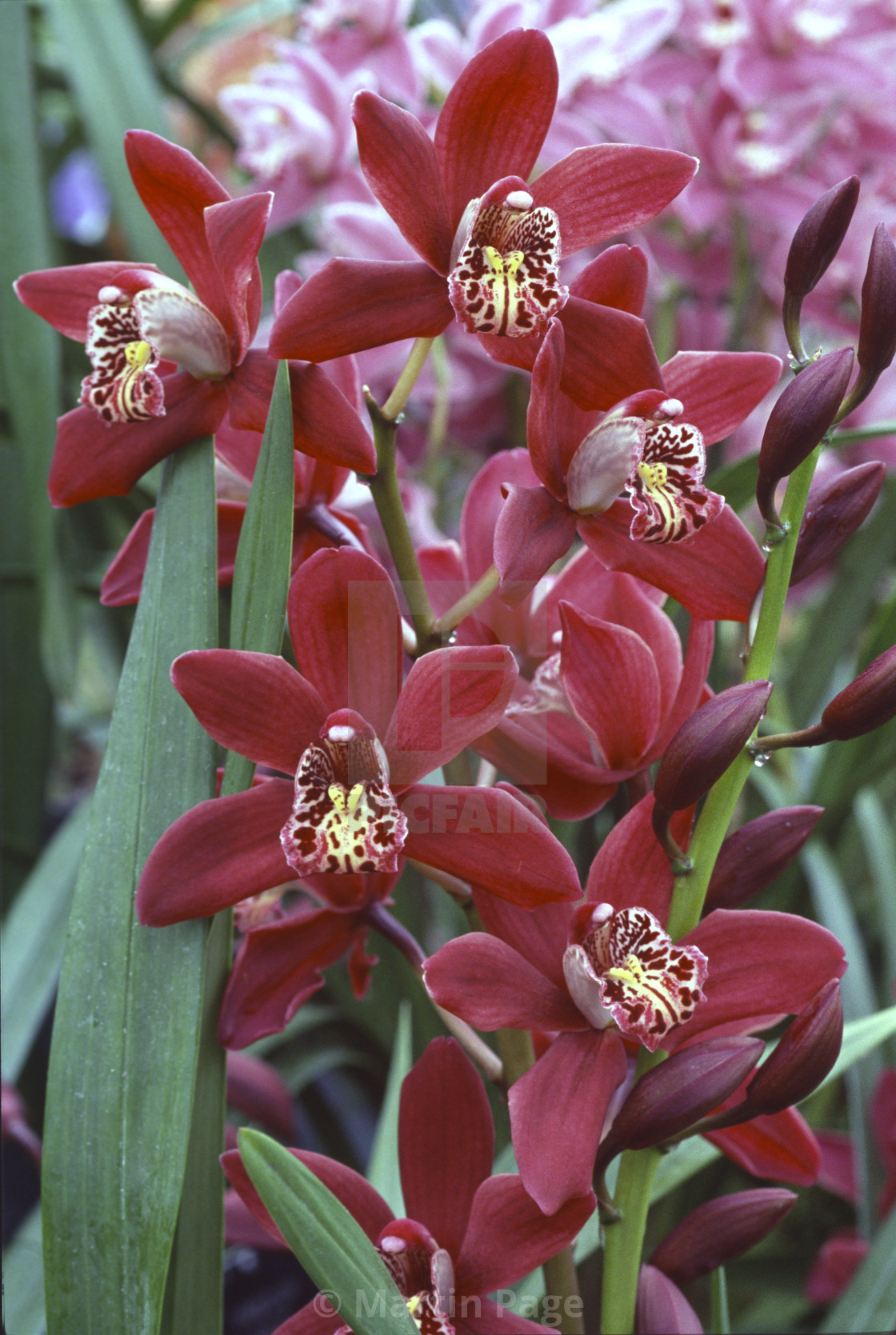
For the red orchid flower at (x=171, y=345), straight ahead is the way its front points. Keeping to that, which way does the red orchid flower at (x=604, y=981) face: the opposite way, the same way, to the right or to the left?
to the left

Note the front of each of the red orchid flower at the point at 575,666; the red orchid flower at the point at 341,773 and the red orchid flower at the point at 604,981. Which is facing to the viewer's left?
the red orchid flower at the point at 575,666

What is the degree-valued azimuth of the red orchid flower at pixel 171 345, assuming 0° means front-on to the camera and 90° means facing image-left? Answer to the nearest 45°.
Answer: approximately 45°

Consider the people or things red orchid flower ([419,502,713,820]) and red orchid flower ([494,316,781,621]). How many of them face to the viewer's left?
1

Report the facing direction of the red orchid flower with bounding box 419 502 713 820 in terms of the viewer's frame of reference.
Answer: facing to the left of the viewer

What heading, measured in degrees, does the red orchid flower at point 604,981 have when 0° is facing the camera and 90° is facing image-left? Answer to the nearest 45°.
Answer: approximately 315°

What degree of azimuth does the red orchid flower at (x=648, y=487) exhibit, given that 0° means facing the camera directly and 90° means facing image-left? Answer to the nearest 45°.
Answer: approximately 315°

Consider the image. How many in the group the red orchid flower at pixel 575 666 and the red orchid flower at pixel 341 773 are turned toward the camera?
1
